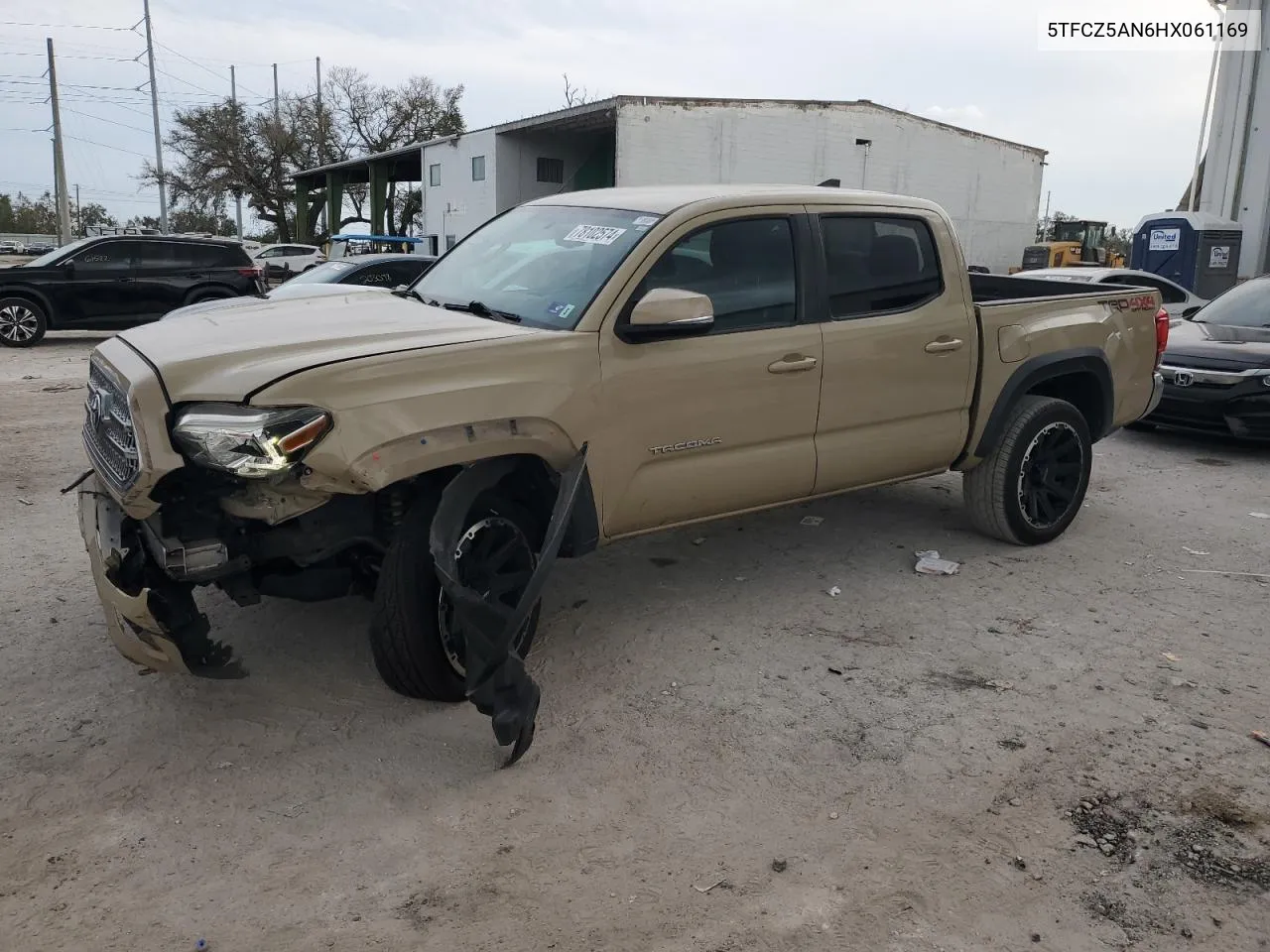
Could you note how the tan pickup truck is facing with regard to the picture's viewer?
facing the viewer and to the left of the viewer

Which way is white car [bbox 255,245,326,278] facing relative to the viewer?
to the viewer's left

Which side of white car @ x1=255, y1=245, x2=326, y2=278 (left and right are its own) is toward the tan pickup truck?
left

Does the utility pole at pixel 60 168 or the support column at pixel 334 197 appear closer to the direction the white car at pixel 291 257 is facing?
the utility pole

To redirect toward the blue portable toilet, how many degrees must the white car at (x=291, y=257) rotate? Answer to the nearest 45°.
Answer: approximately 135° to its left

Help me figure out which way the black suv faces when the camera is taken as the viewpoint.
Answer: facing to the left of the viewer

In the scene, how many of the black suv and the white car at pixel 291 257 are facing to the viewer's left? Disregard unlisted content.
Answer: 2

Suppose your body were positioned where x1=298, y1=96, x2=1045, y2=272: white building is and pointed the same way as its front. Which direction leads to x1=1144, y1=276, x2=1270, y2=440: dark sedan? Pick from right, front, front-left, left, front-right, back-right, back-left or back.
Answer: front-left

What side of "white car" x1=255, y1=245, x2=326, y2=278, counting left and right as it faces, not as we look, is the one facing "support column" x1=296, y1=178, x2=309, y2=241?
right
